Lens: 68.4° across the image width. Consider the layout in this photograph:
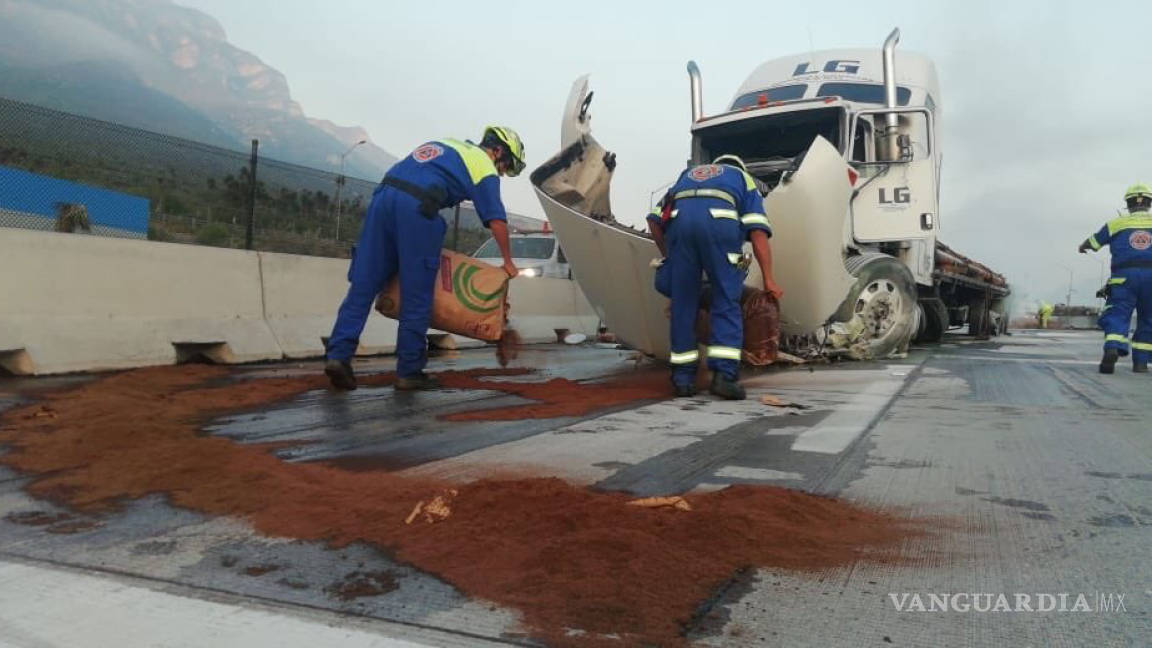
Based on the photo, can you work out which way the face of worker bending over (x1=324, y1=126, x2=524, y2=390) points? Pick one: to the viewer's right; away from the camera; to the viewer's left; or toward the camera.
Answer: to the viewer's right

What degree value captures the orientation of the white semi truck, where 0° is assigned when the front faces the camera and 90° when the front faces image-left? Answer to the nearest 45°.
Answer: approximately 45°

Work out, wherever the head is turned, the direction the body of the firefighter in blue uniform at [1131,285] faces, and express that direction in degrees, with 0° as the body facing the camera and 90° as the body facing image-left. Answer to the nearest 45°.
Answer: approximately 180°

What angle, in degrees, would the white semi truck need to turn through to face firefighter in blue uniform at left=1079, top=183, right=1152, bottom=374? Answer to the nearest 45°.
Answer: approximately 135° to its left

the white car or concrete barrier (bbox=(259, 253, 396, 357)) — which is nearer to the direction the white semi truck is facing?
the concrete barrier

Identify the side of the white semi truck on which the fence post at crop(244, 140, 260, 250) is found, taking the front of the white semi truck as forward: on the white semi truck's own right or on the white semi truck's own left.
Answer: on the white semi truck's own right

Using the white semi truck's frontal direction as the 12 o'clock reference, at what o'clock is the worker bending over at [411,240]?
The worker bending over is roughly at 12 o'clock from the white semi truck.
